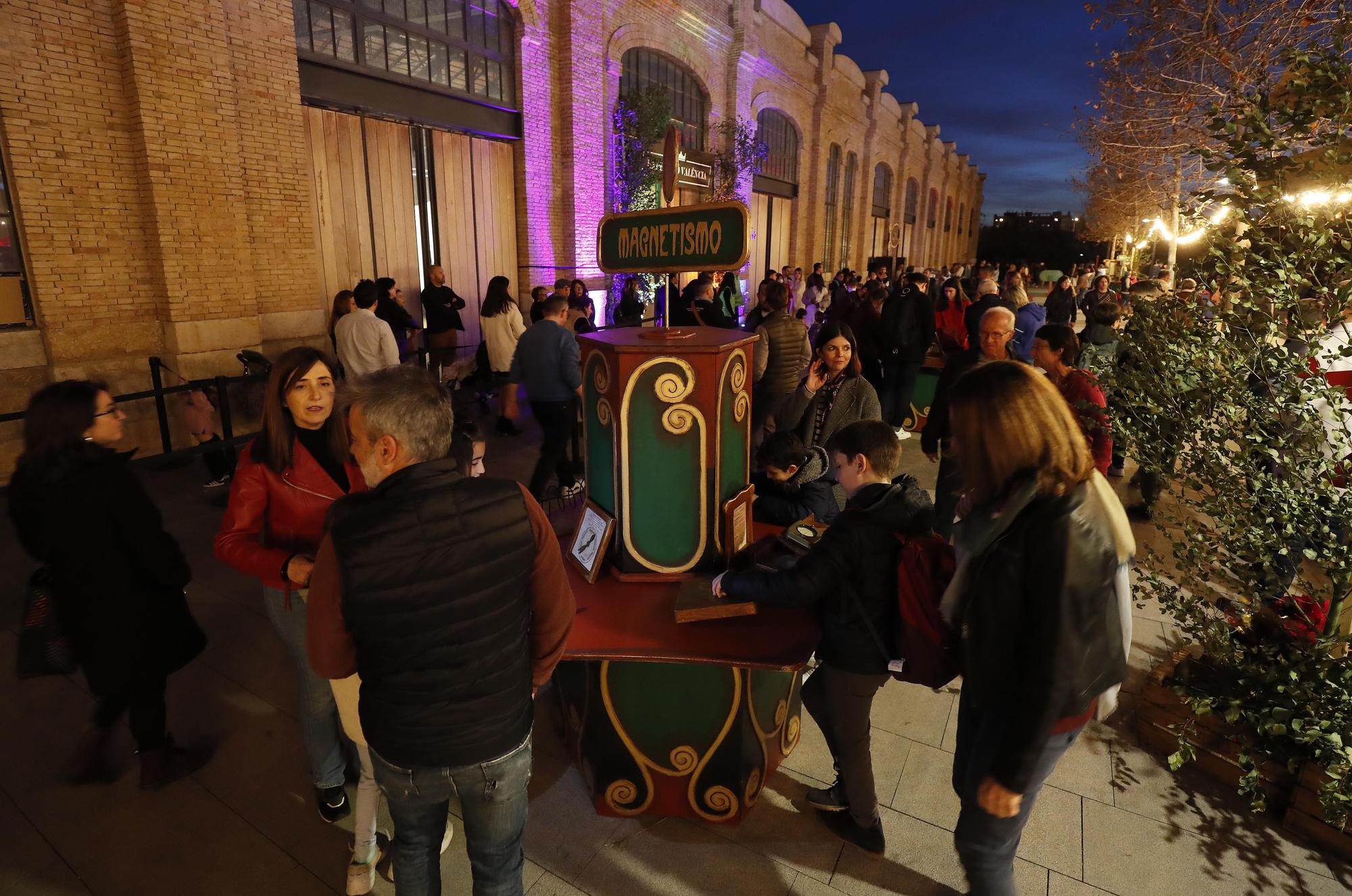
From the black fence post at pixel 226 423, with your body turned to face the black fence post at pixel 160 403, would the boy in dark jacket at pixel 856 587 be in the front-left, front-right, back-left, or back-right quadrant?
back-left

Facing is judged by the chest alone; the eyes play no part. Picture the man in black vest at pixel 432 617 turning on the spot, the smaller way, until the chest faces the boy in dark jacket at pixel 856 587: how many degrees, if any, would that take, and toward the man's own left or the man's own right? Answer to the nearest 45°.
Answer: approximately 90° to the man's own right

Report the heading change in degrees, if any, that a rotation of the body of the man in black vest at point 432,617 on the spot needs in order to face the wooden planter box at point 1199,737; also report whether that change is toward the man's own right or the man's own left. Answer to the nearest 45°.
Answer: approximately 90° to the man's own right

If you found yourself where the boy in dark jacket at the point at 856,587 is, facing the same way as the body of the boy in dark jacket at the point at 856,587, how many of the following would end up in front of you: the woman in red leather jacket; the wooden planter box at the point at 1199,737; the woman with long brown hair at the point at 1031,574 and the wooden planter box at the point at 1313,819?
1

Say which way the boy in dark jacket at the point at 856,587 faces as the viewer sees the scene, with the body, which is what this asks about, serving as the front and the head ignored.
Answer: to the viewer's left

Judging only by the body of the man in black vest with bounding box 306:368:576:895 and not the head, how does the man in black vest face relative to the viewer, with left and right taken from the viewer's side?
facing away from the viewer

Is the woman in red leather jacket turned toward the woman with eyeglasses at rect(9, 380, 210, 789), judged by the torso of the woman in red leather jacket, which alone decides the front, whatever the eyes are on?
no

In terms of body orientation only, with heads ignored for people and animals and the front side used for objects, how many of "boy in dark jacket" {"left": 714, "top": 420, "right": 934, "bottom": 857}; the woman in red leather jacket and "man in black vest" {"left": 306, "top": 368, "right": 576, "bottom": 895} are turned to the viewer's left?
1

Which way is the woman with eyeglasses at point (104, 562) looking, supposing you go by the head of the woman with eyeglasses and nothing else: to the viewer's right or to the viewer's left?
to the viewer's right

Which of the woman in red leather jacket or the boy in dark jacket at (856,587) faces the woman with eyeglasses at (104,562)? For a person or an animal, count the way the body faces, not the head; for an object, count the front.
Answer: the boy in dark jacket

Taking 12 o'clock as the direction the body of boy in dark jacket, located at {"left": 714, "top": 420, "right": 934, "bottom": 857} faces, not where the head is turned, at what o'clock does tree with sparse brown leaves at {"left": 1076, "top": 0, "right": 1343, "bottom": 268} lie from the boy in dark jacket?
The tree with sparse brown leaves is roughly at 4 o'clock from the boy in dark jacket.

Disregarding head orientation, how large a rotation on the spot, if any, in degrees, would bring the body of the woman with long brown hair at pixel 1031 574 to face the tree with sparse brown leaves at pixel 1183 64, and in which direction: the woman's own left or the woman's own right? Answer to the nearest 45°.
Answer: approximately 90° to the woman's own right

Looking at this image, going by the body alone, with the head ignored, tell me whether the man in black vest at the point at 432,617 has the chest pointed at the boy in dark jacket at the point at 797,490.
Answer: no

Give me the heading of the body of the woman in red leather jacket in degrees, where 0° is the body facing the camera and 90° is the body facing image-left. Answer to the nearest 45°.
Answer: approximately 315°
